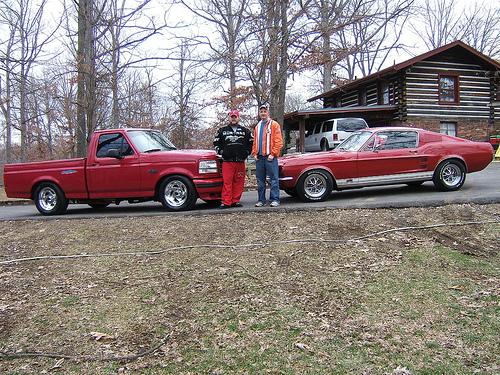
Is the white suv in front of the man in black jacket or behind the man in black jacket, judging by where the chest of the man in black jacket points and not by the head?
behind

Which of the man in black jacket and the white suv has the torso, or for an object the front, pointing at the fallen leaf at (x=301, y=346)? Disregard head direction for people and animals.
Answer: the man in black jacket

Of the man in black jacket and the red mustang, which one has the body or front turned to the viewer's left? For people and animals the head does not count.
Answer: the red mustang

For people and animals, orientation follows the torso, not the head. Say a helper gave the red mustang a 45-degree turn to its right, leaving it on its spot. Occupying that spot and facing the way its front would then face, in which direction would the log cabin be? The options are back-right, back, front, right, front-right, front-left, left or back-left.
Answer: front-right

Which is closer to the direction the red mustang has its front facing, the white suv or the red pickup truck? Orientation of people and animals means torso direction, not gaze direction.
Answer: the red pickup truck

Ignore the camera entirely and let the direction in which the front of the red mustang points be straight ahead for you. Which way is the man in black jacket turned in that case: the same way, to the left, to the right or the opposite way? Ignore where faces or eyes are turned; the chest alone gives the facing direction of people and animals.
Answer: to the left

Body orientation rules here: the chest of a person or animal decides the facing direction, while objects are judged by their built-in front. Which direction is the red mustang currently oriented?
to the viewer's left

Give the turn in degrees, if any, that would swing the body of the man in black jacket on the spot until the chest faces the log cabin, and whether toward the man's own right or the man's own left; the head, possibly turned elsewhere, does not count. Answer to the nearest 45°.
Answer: approximately 135° to the man's own left

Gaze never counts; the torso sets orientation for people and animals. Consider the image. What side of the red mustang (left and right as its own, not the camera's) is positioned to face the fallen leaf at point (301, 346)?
left

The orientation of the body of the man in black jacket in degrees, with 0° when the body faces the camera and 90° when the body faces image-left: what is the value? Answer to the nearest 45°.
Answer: approximately 0°

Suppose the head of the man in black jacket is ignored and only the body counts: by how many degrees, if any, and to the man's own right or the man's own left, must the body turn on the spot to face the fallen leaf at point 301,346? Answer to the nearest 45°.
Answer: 0° — they already face it
